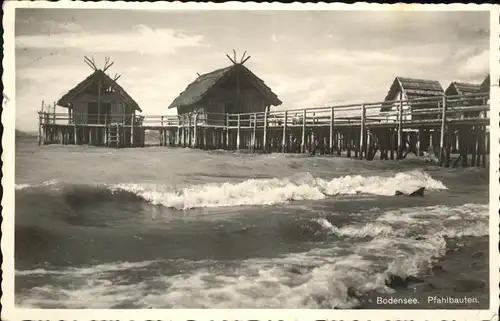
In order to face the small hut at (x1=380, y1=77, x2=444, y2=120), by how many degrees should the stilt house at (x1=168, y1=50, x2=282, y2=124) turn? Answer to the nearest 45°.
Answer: approximately 45° to its left

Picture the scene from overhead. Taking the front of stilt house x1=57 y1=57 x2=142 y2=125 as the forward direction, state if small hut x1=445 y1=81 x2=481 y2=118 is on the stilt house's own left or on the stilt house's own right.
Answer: on the stilt house's own left

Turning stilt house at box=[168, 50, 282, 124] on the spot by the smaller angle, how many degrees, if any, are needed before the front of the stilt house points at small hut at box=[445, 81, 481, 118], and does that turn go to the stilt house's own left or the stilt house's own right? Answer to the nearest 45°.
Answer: approximately 45° to the stilt house's own left

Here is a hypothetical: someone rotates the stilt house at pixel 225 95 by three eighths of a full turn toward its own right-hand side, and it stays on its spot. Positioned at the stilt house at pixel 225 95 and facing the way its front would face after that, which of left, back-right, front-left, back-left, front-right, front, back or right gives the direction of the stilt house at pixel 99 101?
front

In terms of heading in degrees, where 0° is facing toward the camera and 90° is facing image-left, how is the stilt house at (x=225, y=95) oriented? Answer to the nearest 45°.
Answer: approximately 315°
